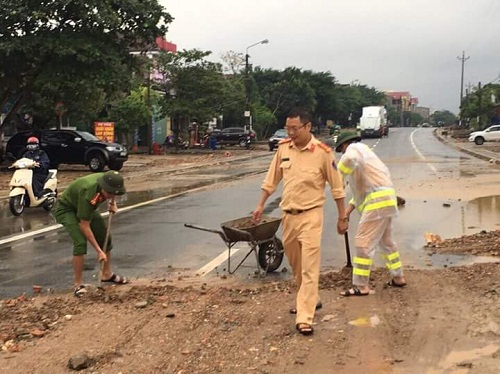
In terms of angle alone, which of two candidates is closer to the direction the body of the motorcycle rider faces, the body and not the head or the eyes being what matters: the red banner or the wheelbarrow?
the wheelbarrow

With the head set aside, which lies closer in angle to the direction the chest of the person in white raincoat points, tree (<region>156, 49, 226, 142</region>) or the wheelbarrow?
the wheelbarrow

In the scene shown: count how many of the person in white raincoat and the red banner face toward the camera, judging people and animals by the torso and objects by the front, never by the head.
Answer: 1

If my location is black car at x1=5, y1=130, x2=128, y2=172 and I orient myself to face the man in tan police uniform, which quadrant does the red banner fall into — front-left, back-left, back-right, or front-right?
back-left

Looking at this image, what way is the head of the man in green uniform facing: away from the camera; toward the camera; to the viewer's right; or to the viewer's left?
to the viewer's right

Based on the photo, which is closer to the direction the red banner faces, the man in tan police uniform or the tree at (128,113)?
the man in tan police uniform

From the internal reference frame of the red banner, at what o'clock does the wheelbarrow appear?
The wheelbarrow is roughly at 12 o'clock from the red banner.

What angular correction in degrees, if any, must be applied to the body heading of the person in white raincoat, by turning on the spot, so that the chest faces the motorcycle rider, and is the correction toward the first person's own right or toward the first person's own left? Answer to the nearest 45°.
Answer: approximately 45° to the first person's own right
